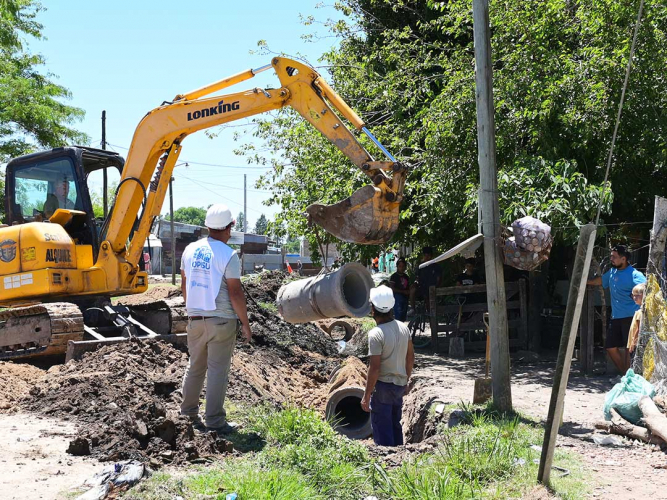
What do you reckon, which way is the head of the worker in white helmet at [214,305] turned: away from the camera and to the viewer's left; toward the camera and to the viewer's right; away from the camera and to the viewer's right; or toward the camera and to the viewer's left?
away from the camera and to the viewer's right

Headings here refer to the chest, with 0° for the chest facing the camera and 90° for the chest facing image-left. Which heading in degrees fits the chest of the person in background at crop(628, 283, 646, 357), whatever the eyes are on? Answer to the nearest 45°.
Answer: approximately 90°

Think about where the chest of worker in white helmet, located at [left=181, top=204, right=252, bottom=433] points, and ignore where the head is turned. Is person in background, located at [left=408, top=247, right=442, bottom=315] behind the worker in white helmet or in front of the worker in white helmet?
in front

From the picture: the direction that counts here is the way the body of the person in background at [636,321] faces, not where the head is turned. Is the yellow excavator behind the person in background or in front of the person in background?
in front

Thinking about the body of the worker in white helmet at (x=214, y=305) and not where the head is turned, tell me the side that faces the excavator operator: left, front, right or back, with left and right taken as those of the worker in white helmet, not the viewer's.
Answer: left

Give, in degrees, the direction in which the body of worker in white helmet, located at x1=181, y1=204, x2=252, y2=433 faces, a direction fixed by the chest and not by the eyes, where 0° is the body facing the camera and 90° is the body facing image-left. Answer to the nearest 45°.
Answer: approximately 225°

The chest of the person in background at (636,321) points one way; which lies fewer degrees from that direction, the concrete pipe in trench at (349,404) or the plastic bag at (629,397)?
the concrete pipe in trench

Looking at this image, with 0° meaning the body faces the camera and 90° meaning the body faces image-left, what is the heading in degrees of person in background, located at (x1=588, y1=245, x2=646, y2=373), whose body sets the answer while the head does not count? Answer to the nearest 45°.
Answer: approximately 45°

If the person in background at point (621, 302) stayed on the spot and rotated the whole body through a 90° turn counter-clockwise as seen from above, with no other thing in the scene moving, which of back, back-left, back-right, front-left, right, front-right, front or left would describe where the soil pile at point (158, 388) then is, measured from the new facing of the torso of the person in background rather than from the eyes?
right

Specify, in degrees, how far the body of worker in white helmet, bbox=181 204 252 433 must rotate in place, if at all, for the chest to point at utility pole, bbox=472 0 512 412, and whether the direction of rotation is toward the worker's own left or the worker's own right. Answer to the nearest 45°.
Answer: approximately 45° to the worker's own right

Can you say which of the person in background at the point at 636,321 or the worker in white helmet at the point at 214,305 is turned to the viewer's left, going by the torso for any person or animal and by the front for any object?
the person in background

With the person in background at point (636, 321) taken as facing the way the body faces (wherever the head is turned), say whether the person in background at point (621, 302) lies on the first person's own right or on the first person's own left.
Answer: on the first person's own right

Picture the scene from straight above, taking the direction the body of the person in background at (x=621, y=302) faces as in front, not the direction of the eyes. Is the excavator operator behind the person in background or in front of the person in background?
in front

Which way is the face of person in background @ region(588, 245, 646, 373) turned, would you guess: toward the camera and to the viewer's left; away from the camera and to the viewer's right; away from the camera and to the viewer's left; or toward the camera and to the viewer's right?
toward the camera and to the viewer's left
